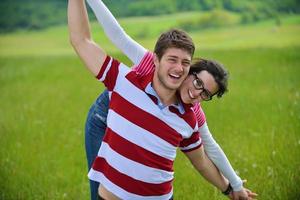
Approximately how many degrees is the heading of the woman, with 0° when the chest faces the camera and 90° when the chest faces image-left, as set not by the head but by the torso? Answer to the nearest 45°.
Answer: approximately 0°
